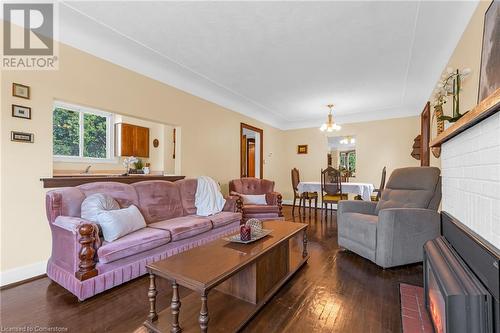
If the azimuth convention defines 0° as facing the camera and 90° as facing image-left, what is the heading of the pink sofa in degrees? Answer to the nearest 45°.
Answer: approximately 315°

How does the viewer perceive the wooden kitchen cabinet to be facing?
facing the viewer and to the right of the viewer

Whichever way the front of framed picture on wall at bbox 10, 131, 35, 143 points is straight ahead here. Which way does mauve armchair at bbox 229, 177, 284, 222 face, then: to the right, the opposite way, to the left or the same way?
to the right

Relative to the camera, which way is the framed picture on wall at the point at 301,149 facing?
toward the camera

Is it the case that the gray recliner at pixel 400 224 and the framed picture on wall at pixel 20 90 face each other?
yes

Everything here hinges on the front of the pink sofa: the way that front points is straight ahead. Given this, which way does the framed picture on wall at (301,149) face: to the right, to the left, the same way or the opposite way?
to the right

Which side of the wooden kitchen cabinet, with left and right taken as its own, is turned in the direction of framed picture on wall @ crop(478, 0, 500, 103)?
front

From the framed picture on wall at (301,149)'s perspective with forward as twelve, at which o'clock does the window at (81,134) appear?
The window is roughly at 2 o'clock from the framed picture on wall.

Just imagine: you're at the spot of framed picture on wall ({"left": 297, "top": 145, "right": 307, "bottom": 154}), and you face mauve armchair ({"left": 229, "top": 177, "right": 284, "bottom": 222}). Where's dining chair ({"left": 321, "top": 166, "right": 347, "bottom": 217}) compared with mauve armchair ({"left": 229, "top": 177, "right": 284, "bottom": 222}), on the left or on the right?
left

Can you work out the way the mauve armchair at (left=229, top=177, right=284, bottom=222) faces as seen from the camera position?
facing the viewer

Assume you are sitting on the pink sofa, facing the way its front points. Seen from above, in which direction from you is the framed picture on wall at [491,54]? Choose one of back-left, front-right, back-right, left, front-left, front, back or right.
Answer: front

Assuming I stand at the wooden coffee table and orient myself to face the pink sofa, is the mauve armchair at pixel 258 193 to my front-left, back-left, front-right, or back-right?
front-right

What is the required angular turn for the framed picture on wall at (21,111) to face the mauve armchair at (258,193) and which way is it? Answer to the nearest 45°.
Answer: approximately 45° to its left

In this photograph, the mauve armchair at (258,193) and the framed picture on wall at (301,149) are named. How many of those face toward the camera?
2

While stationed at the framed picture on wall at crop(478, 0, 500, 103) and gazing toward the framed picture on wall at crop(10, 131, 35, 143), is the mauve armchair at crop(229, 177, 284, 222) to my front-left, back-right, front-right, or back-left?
front-right

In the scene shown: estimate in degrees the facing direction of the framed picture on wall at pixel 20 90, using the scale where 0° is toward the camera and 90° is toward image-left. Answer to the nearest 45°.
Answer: approximately 315°

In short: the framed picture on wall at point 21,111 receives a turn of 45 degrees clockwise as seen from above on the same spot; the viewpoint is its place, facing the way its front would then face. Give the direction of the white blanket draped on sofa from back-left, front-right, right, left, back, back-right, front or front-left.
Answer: left

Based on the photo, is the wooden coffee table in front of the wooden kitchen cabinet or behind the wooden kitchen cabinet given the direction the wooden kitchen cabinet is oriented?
in front

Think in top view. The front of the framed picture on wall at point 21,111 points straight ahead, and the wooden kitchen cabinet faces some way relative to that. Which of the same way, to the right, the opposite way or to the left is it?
the same way

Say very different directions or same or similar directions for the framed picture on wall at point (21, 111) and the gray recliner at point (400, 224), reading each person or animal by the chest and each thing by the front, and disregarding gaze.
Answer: very different directions

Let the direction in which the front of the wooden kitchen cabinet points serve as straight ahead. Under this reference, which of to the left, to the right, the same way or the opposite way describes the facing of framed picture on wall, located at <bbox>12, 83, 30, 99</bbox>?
the same way
